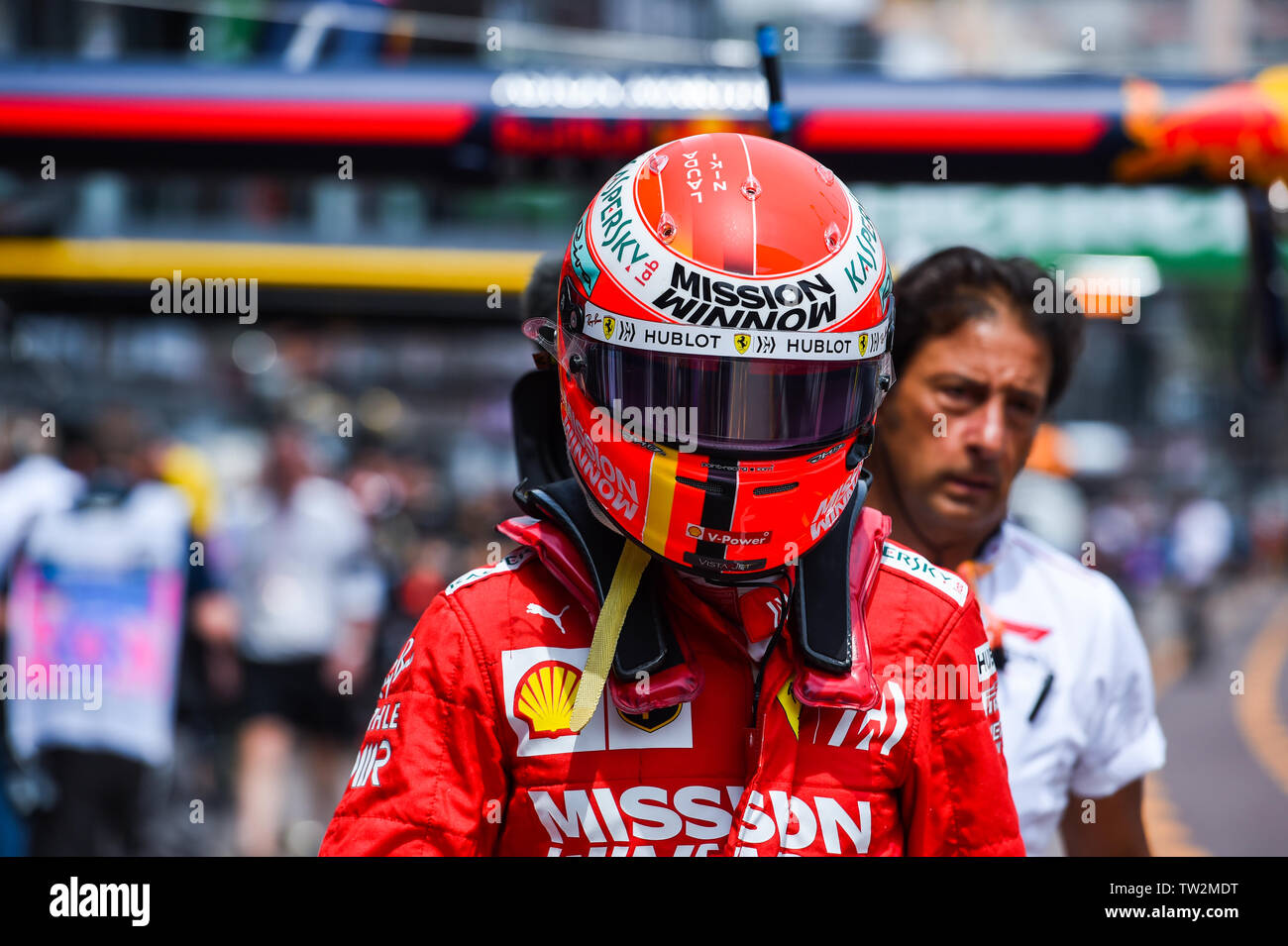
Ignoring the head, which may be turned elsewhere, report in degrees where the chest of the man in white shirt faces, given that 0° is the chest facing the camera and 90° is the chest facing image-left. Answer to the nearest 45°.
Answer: approximately 0°

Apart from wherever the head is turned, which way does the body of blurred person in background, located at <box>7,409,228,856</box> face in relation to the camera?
away from the camera

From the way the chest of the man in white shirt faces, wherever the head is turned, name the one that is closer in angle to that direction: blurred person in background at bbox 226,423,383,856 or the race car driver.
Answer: the race car driver

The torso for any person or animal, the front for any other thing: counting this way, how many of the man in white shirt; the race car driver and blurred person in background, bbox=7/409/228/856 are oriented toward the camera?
2

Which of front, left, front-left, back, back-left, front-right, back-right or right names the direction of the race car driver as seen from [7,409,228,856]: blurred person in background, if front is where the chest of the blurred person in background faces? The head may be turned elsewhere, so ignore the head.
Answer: back

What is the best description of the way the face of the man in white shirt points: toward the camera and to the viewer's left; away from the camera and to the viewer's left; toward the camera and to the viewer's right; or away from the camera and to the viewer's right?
toward the camera and to the viewer's left

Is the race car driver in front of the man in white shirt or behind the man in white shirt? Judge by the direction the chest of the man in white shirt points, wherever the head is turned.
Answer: in front

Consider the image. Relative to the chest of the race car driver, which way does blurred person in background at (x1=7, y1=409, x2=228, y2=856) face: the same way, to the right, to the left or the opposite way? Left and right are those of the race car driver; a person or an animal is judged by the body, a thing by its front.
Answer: the opposite way
